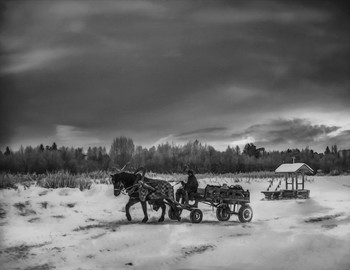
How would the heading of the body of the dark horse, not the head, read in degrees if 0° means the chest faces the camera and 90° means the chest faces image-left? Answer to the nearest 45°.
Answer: approximately 90°

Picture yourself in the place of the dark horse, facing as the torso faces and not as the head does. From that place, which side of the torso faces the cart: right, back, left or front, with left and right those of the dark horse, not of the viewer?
back

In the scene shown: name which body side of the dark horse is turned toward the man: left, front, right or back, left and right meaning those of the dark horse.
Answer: back
